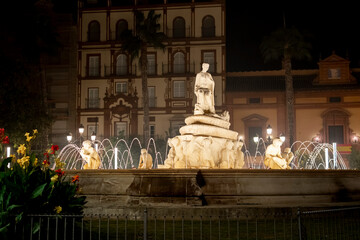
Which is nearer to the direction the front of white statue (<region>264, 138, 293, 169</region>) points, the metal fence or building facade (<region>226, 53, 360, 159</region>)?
the metal fence

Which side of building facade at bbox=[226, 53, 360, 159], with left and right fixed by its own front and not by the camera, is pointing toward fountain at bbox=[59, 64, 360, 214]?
front

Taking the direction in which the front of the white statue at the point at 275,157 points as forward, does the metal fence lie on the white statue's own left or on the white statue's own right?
on the white statue's own right

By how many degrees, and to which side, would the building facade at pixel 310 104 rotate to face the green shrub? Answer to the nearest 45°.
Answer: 0° — it already faces it

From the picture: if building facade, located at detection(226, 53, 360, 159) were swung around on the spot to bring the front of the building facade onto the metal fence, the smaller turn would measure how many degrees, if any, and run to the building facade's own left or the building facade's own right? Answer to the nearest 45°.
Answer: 0° — it already faces it

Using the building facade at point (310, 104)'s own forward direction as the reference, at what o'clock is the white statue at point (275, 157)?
The white statue is roughly at 12 o'clock from the building facade.

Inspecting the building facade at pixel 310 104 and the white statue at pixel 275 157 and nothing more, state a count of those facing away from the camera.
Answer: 0

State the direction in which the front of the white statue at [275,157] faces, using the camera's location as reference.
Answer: facing the viewer and to the right of the viewer

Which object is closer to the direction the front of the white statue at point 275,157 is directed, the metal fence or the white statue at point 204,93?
the metal fence

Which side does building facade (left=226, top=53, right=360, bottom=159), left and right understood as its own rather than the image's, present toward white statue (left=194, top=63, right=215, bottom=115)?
front

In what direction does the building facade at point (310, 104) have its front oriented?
toward the camera

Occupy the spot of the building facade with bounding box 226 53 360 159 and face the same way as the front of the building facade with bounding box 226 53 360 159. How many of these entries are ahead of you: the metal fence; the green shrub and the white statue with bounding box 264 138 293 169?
3
